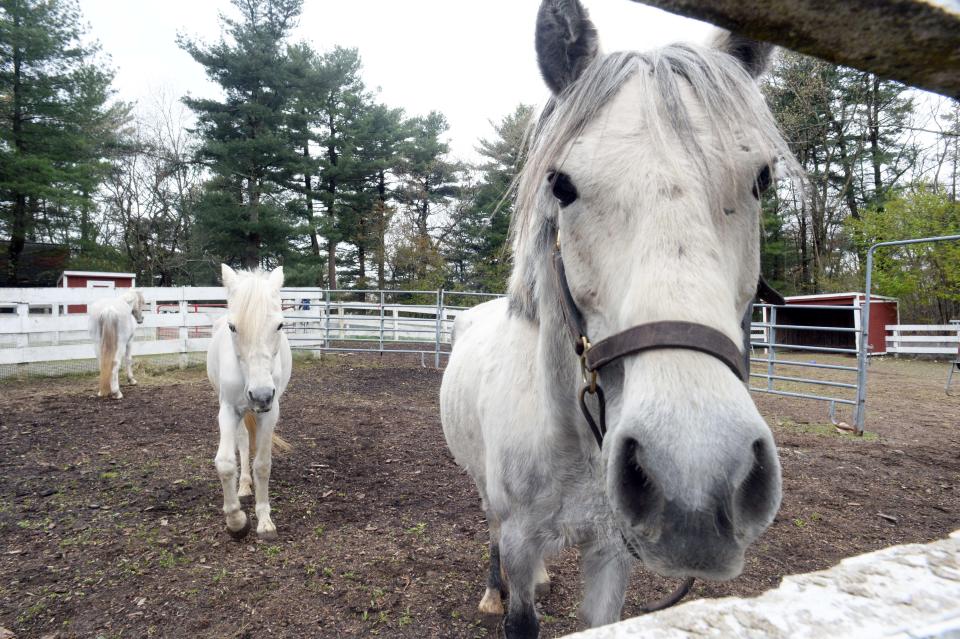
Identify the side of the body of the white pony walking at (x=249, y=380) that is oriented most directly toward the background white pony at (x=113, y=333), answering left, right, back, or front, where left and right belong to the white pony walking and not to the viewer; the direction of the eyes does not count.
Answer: back

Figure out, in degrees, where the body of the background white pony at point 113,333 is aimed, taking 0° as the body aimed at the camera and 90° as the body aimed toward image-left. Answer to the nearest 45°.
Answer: approximately 225°

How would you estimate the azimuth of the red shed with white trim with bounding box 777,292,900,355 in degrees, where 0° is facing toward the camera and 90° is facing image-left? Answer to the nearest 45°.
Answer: approximately 45°

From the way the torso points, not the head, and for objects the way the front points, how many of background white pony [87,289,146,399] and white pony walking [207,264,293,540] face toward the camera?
1

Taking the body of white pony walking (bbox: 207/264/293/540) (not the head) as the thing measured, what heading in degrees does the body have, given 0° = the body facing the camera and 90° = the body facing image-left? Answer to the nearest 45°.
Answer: approximately 0°

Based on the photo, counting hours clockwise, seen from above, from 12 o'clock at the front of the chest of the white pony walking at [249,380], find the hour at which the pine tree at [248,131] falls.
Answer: The pine tree is roughly at 6 o'clock from the white pony walking.
